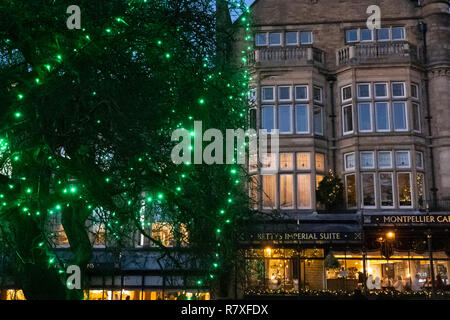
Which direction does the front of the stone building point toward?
toward the camera
